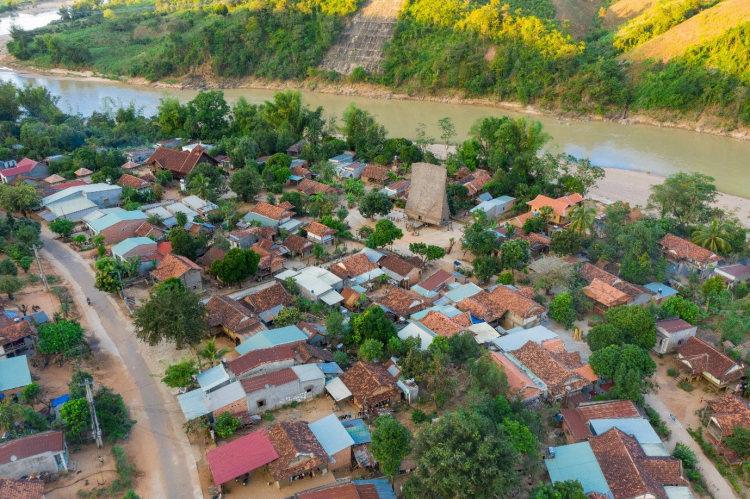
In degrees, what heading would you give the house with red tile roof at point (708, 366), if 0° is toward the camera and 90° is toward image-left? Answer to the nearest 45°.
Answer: approximately 45°

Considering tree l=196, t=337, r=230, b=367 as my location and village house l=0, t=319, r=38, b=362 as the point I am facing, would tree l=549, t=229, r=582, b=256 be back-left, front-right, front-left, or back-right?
back-right

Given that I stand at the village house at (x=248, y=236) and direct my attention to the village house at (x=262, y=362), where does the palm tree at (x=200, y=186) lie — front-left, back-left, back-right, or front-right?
back-right

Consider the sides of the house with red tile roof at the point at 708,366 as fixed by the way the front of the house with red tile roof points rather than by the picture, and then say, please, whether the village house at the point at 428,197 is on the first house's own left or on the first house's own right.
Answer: on the first house's own right

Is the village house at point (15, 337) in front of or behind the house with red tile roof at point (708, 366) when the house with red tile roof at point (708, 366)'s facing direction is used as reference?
in front

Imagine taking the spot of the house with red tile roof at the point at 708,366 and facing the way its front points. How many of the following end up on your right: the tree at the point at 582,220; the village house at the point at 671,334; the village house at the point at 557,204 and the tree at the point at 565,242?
4

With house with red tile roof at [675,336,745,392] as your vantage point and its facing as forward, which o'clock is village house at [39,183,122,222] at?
The village house is roughly at 1 o'clock from the house with red tile roof.

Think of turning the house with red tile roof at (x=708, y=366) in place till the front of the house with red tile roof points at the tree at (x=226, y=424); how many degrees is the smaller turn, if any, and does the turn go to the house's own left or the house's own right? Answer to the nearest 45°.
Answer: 0° — it already faces it
